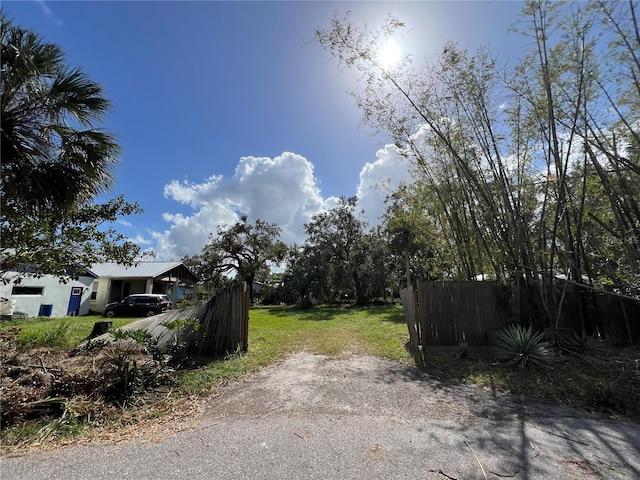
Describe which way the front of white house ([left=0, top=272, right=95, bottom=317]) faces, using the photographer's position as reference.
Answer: facing the viewer

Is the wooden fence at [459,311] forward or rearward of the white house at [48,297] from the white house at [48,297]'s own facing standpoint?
forward

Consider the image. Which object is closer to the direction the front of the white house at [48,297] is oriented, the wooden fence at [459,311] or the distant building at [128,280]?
the wooden fence

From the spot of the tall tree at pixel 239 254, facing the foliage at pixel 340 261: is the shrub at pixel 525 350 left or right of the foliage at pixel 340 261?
right

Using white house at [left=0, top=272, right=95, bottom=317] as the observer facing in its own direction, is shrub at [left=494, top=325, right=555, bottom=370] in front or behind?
in front

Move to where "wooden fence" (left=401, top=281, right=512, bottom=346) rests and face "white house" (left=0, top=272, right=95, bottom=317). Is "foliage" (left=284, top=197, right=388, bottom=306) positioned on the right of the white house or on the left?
right

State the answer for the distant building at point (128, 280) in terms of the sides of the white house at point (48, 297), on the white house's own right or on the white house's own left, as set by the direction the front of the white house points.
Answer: on the white house's own left

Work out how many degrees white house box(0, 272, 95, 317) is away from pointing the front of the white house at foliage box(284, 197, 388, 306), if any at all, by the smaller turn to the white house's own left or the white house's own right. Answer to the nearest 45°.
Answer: approximately 90° to the white house's own left

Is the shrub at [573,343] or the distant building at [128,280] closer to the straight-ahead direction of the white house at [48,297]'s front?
the shrub

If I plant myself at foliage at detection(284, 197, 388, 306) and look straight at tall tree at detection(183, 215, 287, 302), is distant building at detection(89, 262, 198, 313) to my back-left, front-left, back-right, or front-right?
front-left

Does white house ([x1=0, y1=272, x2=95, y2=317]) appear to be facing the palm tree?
yes
